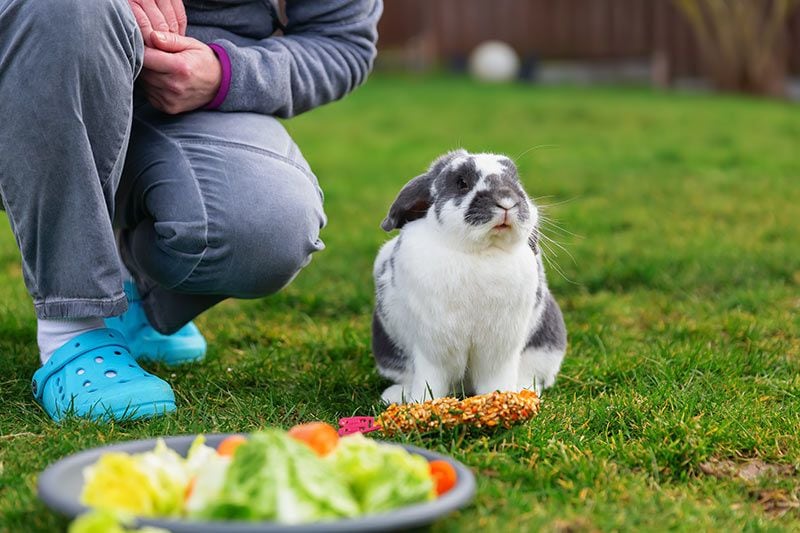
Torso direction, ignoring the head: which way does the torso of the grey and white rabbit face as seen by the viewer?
toward the camera

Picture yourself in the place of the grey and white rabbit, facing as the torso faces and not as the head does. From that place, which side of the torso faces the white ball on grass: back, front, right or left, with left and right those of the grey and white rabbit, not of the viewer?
back

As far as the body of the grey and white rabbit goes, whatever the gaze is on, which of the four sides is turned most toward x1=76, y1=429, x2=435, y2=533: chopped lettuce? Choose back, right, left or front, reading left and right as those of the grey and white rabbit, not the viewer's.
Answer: front

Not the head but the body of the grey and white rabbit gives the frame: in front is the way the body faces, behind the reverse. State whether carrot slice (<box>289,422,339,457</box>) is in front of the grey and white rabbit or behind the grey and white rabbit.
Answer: in front

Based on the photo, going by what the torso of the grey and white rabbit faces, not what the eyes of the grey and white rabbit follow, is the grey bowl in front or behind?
in front

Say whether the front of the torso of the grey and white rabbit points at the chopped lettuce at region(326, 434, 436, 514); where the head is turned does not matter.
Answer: yes

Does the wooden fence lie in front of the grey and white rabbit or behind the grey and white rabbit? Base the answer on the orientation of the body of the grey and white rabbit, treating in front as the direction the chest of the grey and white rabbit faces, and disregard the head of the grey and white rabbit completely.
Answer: behind

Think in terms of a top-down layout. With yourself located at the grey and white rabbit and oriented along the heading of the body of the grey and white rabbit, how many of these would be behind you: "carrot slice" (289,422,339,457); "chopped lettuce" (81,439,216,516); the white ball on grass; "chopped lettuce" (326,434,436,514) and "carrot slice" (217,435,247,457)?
1

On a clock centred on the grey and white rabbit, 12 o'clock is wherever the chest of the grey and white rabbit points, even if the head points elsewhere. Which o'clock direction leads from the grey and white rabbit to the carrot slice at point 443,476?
The carrot slice is roughly at 12 o'clock from the grey and white rabbit.
